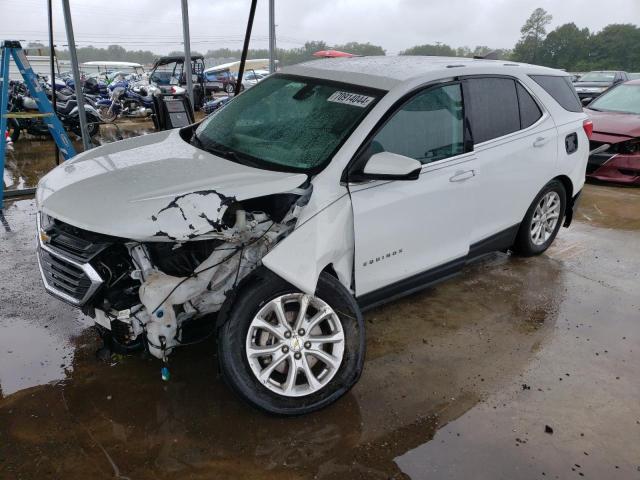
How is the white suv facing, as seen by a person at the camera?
facing the viewer and to the left of the viewer

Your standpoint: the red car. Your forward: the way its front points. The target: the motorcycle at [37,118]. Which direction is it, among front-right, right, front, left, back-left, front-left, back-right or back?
front-right

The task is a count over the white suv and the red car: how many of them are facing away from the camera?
0

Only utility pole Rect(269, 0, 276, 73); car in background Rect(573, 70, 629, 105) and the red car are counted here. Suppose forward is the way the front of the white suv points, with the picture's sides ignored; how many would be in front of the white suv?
0

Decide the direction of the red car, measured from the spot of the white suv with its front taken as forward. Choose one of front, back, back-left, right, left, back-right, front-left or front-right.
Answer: back

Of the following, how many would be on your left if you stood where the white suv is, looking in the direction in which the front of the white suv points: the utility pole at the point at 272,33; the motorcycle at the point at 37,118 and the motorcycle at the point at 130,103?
0

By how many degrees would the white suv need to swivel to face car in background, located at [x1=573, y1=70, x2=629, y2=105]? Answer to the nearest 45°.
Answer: approximately 180°

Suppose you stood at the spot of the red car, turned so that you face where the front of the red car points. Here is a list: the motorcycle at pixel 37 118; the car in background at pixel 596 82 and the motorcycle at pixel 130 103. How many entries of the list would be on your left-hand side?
0

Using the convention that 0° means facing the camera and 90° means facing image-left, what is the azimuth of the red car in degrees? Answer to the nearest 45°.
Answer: approximately 45°

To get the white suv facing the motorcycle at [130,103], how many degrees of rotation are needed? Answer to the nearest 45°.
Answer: approximately 135° to its right

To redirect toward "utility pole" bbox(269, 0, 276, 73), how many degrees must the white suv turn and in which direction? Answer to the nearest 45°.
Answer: approximately 135° to its right
